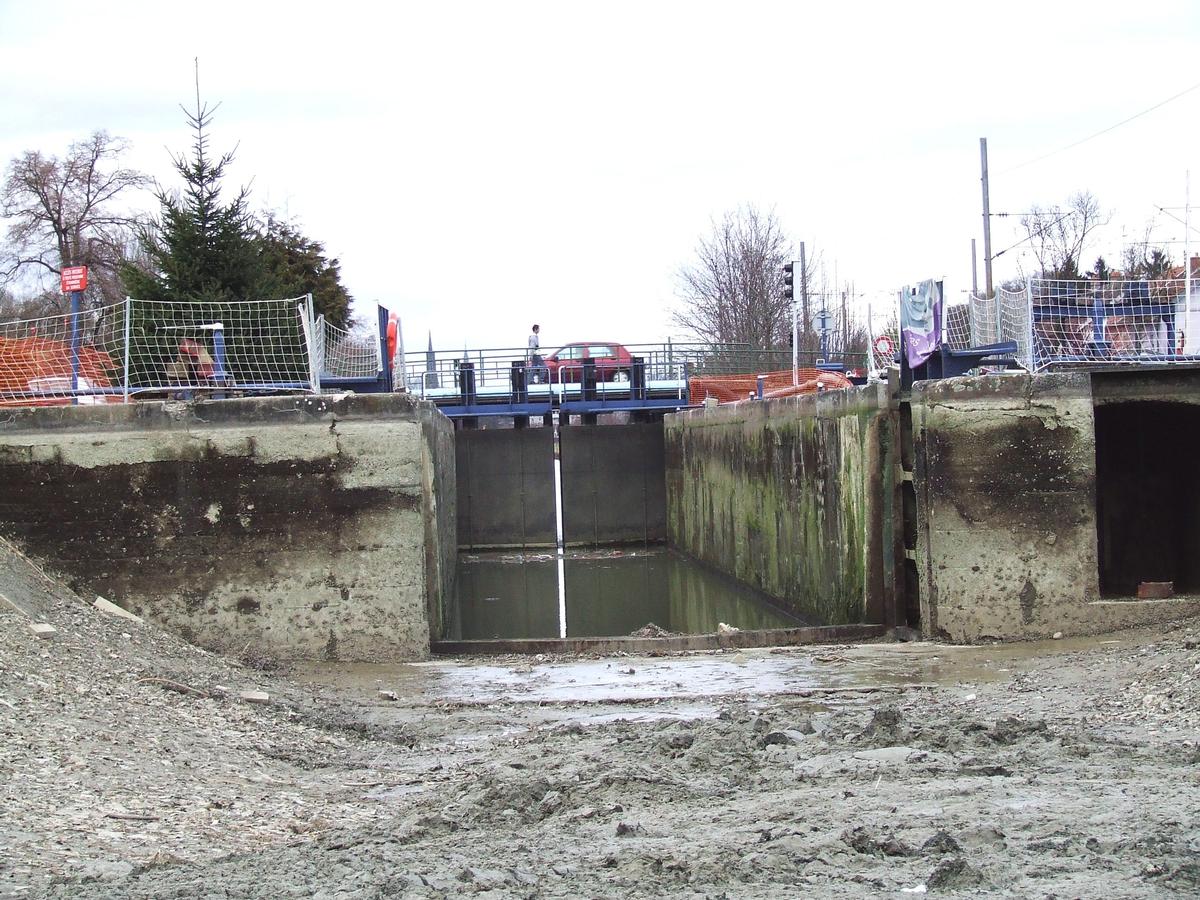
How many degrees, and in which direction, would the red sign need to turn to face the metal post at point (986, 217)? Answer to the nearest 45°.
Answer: approximately 135° to its left

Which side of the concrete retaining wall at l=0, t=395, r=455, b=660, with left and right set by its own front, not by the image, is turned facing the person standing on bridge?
back

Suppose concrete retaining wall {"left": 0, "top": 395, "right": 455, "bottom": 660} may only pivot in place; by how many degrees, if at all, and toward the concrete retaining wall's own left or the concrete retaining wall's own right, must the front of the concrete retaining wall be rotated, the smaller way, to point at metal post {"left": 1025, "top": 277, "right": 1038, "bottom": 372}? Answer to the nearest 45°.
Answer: approximately 90° to the concrete retaining wall's own left

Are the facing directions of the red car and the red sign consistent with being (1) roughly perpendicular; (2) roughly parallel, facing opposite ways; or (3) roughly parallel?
roughly perpendicular

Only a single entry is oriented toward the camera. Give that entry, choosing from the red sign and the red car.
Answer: the red sign

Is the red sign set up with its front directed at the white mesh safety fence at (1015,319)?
no

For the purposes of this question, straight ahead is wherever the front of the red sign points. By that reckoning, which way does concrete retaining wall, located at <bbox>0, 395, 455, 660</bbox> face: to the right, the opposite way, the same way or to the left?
the same way

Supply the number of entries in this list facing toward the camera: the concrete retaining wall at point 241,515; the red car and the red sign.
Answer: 2

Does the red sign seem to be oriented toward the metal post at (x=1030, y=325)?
no

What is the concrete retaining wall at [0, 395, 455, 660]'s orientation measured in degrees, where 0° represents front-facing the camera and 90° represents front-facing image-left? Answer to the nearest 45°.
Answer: approximately 0°

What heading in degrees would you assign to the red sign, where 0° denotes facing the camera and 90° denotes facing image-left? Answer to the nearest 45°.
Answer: approximately 0°

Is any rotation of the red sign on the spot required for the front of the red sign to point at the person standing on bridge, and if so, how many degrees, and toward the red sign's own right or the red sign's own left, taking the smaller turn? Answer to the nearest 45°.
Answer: approximately 135° to the red sign's own left

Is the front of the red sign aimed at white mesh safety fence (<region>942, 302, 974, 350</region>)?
no
